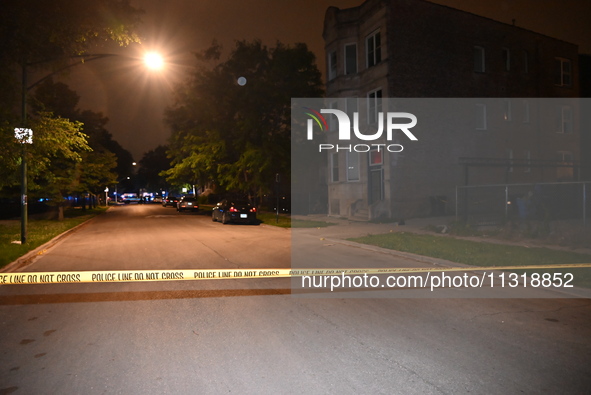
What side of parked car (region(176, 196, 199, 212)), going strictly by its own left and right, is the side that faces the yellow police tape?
back

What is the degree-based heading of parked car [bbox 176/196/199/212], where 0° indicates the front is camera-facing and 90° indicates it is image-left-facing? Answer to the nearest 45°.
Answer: approximately 180°

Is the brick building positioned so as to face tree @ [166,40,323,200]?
no

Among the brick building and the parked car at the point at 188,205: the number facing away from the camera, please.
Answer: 1

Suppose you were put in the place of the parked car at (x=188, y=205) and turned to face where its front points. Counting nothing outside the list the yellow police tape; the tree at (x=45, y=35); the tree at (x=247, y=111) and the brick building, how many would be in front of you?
0

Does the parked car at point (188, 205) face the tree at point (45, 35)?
no

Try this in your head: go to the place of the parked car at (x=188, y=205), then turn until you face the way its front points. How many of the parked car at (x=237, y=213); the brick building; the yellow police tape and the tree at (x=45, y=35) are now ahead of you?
0

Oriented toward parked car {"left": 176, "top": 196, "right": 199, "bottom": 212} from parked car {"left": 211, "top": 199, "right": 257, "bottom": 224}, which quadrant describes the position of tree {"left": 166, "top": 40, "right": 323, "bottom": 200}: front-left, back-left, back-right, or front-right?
front-right

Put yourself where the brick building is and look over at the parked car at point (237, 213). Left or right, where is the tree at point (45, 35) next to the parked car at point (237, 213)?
left

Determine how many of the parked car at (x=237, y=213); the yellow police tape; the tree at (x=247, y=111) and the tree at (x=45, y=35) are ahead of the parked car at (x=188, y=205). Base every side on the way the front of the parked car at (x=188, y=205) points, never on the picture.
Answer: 0

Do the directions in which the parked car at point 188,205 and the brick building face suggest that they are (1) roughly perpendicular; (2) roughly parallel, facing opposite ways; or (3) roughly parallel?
roughly perpendicular

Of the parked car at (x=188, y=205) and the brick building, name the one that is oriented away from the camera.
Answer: the parked car

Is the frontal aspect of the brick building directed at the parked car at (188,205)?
no
